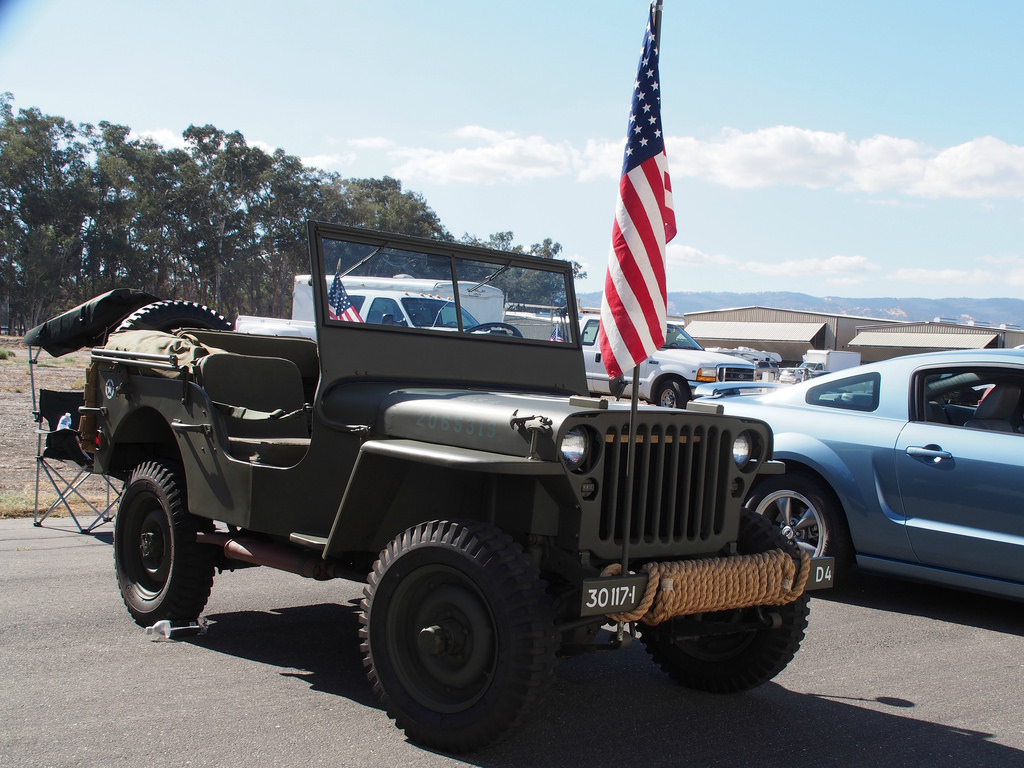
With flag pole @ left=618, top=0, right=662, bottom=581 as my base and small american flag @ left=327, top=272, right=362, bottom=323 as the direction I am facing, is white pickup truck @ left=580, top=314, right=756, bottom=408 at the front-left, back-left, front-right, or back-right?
front-right

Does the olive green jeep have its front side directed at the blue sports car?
no

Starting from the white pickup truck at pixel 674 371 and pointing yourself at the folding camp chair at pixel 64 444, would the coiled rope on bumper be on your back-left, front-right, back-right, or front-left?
front-left

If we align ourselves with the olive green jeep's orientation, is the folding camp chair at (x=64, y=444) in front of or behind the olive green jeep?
behind

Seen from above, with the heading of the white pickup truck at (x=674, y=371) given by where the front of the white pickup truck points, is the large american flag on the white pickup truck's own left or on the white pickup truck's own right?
on the white pickup truck's own right

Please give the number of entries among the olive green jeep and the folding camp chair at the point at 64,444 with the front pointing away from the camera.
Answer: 0

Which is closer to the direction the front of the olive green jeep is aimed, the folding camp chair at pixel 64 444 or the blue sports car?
the blue sports car

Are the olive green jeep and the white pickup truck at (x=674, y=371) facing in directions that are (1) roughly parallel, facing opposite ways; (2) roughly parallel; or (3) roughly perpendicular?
roughly parallel

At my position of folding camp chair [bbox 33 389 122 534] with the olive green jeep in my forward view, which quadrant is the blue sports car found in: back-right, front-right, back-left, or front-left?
front-left

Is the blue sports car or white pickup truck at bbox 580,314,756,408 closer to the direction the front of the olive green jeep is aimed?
the blue sports car

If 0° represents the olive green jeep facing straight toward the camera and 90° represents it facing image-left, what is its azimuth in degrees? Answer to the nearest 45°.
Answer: approximately 315°

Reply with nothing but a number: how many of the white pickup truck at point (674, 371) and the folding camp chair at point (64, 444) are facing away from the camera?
0

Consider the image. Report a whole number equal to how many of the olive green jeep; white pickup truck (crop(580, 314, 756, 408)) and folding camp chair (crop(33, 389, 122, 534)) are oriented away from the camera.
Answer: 0
